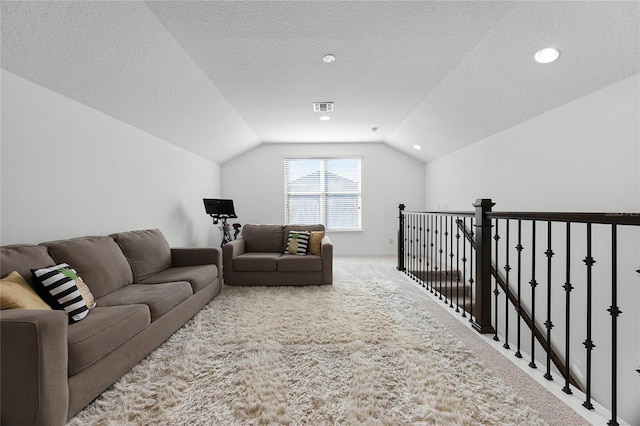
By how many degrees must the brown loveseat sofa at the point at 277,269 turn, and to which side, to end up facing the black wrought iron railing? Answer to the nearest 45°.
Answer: approximately 45° to its left

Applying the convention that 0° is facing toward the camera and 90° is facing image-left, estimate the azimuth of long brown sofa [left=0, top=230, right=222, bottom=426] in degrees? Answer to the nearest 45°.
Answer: approximately 315°

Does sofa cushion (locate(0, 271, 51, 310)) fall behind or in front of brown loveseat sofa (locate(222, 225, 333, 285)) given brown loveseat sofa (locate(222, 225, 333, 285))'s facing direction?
in front

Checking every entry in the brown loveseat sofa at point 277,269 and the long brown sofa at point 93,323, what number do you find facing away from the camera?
0

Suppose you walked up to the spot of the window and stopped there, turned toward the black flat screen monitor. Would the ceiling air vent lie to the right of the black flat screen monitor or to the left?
left

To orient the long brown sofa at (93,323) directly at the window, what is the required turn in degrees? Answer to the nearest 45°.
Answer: approximately 90° to its left

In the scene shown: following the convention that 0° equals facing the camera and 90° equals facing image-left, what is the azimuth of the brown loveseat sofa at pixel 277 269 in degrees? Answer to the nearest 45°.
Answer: approximately 0°

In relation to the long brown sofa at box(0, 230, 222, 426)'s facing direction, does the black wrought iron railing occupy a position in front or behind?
in front

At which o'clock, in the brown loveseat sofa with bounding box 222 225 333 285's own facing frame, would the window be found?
The window is roughly at 7 o'clock from the brown loveseat sofa.

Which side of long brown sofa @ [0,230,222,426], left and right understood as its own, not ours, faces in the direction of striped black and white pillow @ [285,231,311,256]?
left

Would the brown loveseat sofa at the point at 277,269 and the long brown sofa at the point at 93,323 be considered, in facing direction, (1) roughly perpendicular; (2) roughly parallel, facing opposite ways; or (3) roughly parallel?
roughly perpendicular

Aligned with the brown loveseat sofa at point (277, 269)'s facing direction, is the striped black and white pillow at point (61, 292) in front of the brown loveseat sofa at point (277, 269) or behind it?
in front
